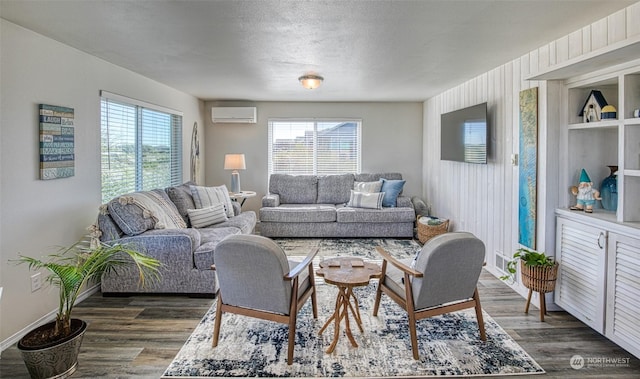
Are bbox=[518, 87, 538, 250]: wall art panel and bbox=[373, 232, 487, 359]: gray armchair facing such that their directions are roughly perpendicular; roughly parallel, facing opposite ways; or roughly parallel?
roughly perpendicular

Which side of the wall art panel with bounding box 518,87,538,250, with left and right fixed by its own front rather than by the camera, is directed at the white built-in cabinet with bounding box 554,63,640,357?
left

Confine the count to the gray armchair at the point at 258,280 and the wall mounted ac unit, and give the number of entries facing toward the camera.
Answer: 1

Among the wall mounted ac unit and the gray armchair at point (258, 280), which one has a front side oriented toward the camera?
the wall mounted ac unit

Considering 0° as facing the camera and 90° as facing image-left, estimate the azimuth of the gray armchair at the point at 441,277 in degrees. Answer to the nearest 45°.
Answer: approximately 135°

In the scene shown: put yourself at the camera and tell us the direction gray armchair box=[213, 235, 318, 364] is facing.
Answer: facing away from the viewer and to the right of the viewer

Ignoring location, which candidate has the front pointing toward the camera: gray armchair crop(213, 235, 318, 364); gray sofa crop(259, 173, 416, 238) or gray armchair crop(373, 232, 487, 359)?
the gray sofa

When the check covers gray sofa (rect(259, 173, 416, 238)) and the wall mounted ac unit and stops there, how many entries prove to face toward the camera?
2

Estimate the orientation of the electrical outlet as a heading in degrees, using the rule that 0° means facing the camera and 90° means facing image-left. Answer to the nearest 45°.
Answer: approximately 315°

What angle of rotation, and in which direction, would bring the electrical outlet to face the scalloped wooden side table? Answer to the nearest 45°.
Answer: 0° — it already faces it

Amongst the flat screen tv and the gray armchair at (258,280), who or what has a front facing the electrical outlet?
the flat screen tv

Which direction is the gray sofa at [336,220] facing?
toward the camera

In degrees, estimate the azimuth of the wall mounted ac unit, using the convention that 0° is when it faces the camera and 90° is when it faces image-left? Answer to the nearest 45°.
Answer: approximately 0°

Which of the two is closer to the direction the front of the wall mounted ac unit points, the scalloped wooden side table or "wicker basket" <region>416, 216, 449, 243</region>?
the scalloped wooden side table

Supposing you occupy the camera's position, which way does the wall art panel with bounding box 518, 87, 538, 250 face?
facing the viewer and to the left of the viewer

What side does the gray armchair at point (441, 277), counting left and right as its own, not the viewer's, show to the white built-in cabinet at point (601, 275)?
right

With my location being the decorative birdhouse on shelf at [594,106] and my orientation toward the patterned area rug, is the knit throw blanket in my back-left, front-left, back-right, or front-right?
front-right

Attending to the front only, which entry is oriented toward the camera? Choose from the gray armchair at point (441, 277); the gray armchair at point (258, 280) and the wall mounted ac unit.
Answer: the wall mounted ac unit
